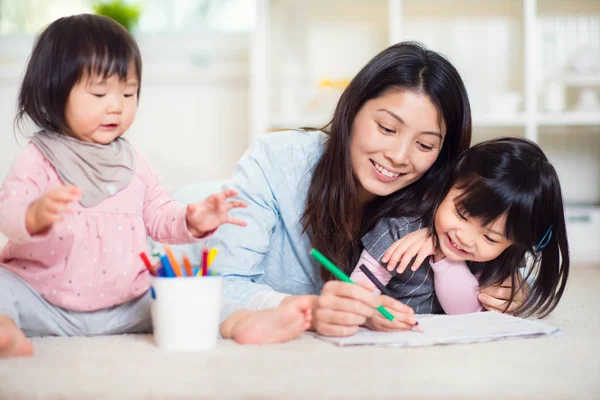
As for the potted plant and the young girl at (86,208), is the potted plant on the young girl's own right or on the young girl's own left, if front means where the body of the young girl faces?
on the young girl's own left

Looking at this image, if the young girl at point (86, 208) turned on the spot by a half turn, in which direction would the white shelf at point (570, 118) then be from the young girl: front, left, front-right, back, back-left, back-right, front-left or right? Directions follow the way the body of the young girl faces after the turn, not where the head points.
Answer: right

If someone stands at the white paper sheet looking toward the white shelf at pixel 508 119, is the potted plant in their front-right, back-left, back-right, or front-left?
front-left

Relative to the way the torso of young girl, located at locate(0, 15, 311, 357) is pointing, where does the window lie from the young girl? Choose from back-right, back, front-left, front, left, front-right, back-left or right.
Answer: back-left

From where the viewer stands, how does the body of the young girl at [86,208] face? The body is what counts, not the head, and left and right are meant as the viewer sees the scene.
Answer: facing the viewer and to the right of the viewer

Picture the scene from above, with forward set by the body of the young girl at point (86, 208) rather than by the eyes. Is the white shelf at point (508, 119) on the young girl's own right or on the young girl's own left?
on the young girl's own left

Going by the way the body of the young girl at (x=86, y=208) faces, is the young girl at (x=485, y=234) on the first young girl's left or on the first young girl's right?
on the first young girl's left

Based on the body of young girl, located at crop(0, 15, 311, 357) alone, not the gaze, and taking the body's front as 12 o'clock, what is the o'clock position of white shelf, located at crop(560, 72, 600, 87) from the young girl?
The white shelf is roughly at 9 o'clock from the young girl.

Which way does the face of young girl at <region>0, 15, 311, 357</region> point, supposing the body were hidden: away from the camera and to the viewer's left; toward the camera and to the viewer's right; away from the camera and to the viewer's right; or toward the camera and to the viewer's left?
toward the camera and to the viewer's right
